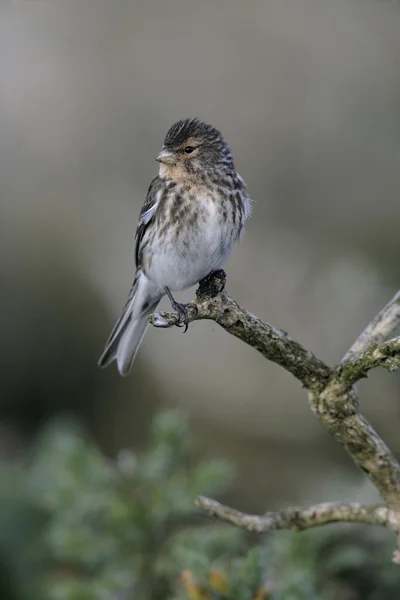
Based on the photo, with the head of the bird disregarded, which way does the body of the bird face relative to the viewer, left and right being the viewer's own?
facing the viewer and to the right of the viewer
